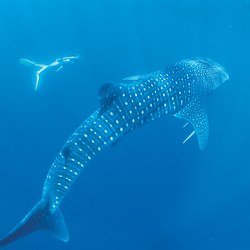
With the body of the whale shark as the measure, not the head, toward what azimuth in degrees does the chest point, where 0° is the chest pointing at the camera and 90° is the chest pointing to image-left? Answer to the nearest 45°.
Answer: approximately 225°
